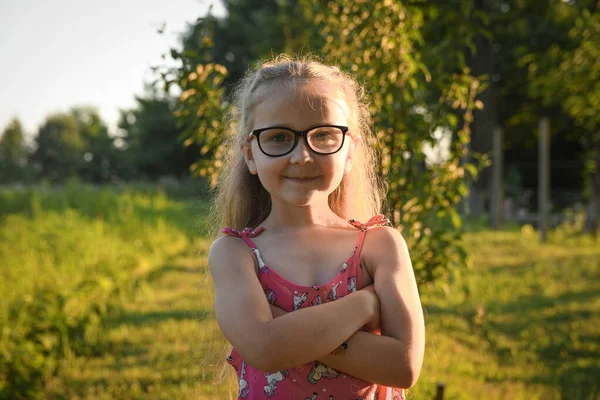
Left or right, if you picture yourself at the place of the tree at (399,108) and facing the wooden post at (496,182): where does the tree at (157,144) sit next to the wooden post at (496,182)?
left

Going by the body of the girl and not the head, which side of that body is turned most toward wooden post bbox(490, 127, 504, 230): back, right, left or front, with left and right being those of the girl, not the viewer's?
back

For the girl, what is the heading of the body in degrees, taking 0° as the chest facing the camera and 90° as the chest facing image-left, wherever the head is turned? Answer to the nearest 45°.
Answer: approximately 0°

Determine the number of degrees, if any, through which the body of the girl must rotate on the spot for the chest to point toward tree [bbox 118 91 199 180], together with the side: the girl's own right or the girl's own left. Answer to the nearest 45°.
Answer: approximately 180°

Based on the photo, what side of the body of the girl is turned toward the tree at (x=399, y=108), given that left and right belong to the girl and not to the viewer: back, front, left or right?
back
